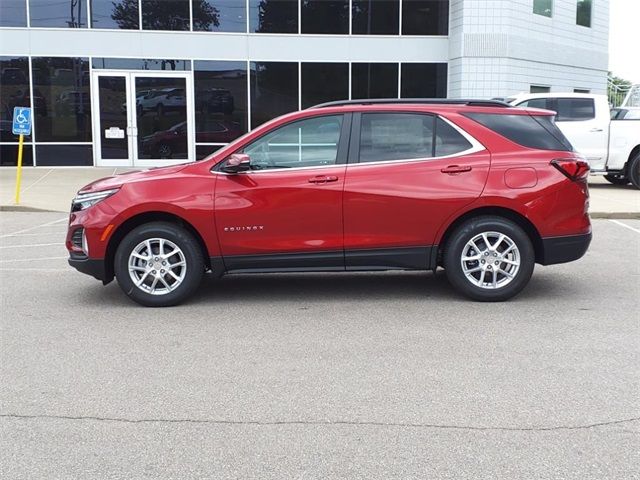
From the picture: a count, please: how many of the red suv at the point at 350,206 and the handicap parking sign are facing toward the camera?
1

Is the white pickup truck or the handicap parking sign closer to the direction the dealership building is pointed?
the handicap parking sign

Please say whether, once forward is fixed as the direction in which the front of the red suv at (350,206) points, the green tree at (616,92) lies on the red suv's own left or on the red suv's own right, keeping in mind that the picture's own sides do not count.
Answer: on the red suv's own right

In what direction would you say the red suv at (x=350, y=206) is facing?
to the viewer's left

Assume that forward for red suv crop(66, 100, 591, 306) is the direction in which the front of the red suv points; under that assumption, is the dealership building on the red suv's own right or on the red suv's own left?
on the red suv's own right

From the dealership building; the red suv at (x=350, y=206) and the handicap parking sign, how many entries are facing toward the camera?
2

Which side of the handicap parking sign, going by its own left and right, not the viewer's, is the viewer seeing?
front

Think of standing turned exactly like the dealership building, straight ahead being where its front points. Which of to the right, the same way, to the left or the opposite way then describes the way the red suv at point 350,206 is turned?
to the right

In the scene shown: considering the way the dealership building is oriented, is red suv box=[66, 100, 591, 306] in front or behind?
in front

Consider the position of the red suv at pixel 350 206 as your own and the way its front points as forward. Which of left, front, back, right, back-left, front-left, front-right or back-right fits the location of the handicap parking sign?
front-right

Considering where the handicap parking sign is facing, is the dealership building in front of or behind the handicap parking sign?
behind
